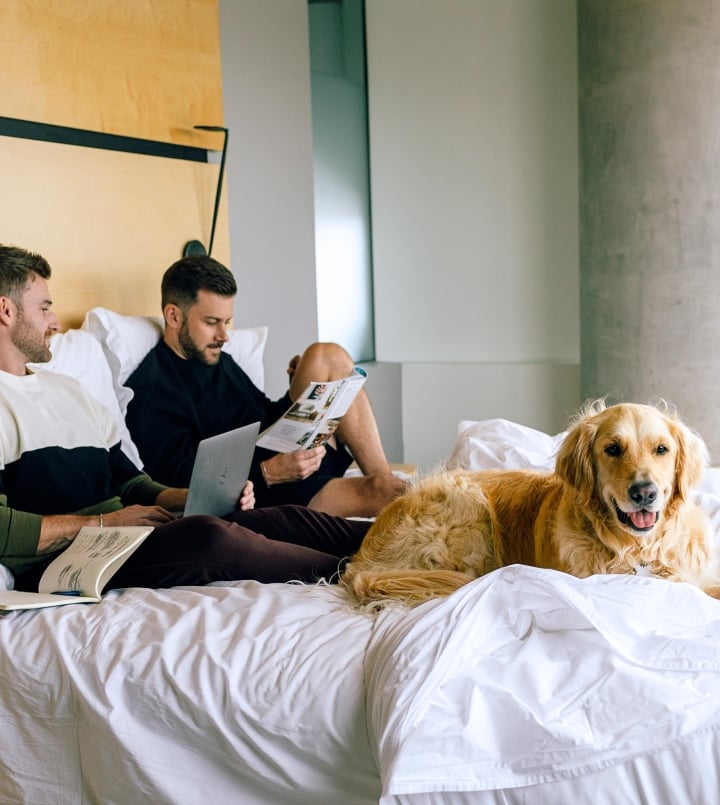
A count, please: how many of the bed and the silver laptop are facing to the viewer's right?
1

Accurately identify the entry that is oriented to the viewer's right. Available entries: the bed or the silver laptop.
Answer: the bed

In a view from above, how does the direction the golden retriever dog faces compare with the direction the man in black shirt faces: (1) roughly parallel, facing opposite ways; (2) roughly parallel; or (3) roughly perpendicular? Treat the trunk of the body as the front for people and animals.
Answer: roughly parallel

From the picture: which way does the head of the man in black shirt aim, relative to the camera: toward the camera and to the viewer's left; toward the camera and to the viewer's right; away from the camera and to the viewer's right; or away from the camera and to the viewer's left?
toward the camera and to the viewer's right

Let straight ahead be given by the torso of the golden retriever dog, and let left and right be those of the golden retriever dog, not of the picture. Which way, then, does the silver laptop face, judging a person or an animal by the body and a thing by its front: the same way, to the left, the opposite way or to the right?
the opposite way

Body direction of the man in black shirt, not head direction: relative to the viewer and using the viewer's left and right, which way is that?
facing the viewer and to the right of the viewer

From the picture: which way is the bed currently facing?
to the viewer's right

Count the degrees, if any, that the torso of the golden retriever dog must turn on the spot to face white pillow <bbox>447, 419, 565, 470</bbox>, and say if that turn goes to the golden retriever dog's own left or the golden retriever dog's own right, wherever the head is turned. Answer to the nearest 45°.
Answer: approximately 135° to the golden retriever dog's own left

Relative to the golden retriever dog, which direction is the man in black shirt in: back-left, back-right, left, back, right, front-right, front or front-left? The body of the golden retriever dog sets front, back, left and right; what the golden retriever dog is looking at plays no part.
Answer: back

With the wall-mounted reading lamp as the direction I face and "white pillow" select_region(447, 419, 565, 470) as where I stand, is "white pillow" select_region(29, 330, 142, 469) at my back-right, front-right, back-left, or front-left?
front-left

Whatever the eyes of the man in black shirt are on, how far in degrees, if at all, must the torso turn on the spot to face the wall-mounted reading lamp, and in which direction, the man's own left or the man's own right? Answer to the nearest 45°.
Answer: approximately 135° to the man's own left
